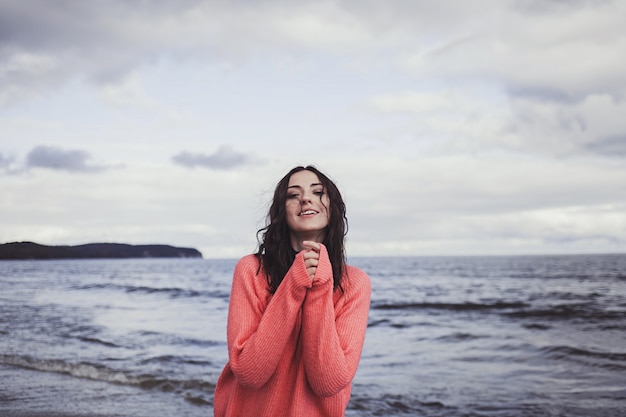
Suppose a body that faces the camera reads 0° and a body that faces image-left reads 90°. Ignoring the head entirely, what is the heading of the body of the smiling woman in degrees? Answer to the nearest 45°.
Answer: approximately 0°
